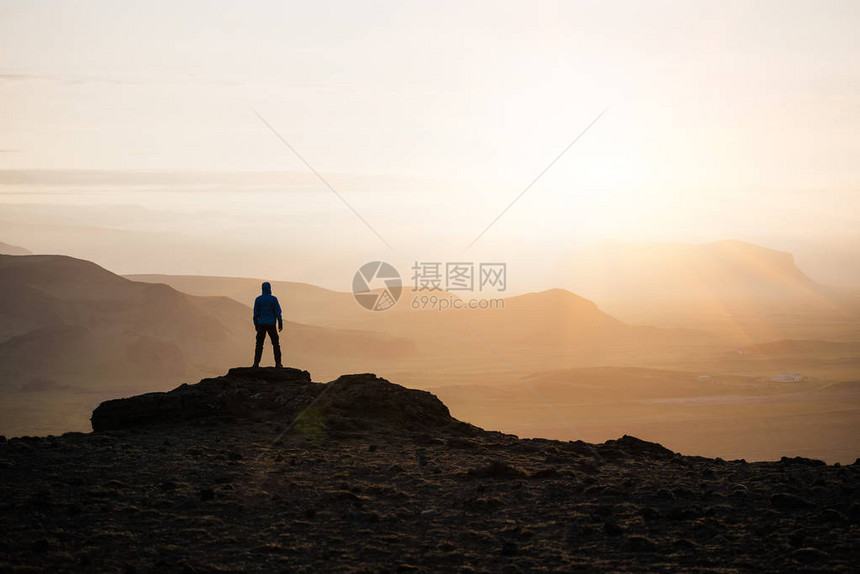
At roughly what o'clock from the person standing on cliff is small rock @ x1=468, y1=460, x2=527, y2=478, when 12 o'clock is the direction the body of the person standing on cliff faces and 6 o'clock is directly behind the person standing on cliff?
The small rock is roughly at 5 o'clock from the person standing on cliff.

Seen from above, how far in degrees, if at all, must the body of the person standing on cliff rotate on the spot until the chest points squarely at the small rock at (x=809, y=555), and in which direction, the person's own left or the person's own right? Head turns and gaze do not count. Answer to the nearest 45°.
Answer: approximately 135° to the person's own right

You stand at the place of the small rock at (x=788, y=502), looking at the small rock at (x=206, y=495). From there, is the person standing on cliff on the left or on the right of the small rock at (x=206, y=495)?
right

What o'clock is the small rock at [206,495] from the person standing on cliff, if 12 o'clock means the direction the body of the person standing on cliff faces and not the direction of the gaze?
The small rock is roughly at 6 o'clock from the person standing on cliff.

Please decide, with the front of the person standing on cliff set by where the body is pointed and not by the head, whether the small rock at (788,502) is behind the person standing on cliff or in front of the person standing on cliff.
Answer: behind

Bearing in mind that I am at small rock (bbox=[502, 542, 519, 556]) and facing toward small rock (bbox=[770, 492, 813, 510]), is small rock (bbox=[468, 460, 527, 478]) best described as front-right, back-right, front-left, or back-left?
front-left

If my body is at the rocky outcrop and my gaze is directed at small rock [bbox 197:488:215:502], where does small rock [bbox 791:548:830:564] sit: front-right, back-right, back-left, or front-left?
front-left

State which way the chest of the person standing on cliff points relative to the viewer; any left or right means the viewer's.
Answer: facing away from the viewer

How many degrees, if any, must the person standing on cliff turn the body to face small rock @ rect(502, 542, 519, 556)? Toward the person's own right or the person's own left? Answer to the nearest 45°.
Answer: approximately 180°
